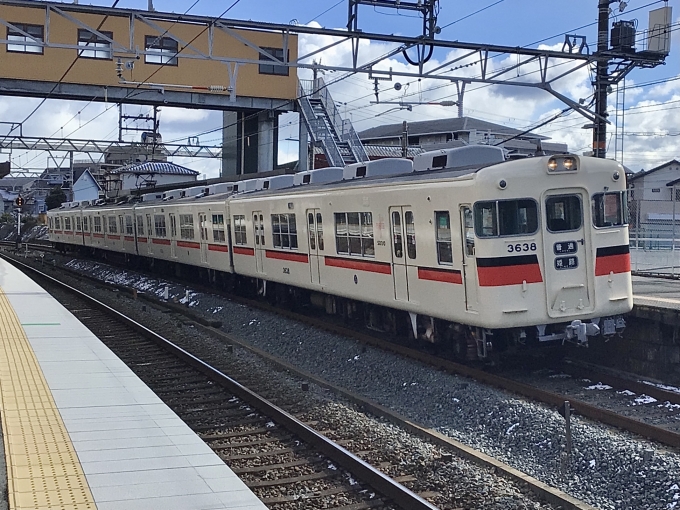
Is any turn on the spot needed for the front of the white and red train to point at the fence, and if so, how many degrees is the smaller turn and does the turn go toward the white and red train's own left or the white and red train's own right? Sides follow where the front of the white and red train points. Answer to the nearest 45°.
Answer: approximately 90° to the white and red train's own left

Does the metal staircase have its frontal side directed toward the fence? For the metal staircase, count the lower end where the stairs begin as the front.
yes

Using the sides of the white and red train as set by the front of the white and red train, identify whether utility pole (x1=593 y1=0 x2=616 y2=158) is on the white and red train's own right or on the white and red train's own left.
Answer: on the white and red train's own left

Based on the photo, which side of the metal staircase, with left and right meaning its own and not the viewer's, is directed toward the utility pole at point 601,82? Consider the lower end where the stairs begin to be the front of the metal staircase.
front

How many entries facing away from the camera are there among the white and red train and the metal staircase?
0

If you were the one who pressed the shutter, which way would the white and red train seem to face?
facing the viewer and to the right of the viewer

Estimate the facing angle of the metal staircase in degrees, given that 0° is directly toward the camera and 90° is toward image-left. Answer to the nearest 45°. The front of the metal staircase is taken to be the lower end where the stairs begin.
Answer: approximately 315°

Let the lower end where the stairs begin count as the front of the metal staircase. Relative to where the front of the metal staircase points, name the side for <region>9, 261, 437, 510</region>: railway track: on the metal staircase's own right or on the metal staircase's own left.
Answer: on the metal staircase's own right
